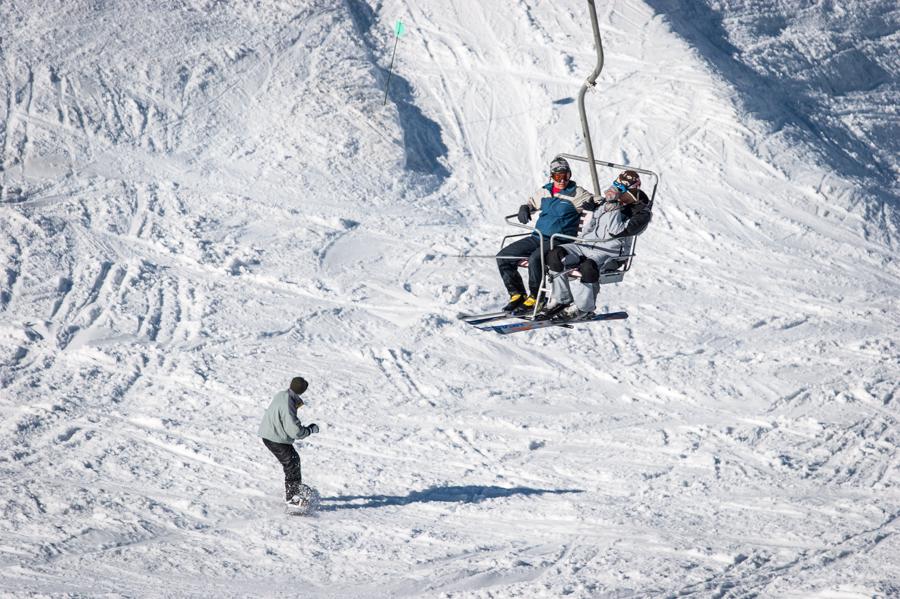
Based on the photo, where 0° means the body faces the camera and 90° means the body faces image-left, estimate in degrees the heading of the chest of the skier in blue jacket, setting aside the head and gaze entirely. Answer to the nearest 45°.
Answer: approximately 45°

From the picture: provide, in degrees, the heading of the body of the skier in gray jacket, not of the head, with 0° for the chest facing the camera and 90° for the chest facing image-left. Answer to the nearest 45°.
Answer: approximately 45°
